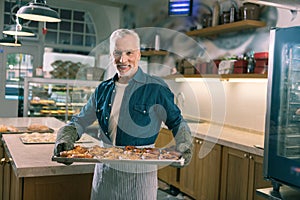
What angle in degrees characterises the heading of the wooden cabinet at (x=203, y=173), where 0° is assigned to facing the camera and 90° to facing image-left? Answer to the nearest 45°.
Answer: approximately 45°

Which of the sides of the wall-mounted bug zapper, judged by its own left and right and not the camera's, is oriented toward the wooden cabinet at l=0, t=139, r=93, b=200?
front

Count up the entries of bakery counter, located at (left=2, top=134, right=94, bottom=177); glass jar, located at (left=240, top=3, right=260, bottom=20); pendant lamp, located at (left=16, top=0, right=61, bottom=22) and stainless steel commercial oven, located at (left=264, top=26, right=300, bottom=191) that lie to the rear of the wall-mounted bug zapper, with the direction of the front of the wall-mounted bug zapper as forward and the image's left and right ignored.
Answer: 0

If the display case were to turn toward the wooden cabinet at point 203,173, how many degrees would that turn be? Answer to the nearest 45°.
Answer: approximately 45° to its left

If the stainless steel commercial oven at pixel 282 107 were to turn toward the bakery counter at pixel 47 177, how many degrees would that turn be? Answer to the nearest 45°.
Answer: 0° — it already faces it

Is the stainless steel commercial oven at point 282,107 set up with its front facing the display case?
no

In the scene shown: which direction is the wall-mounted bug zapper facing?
toward the camera

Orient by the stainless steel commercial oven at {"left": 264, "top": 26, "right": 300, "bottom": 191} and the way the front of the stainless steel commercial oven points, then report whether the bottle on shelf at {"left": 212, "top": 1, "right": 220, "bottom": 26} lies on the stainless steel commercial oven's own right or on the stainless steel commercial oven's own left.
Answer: on the stainless steel commercial oven's own right

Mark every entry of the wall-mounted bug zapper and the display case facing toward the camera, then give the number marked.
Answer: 2

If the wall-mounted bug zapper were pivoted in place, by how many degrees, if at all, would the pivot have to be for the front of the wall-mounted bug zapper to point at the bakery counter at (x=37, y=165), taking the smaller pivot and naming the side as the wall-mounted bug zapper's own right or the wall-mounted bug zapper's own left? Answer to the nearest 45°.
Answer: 0° — it already faces it

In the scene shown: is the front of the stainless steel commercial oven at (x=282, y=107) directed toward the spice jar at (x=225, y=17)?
no
